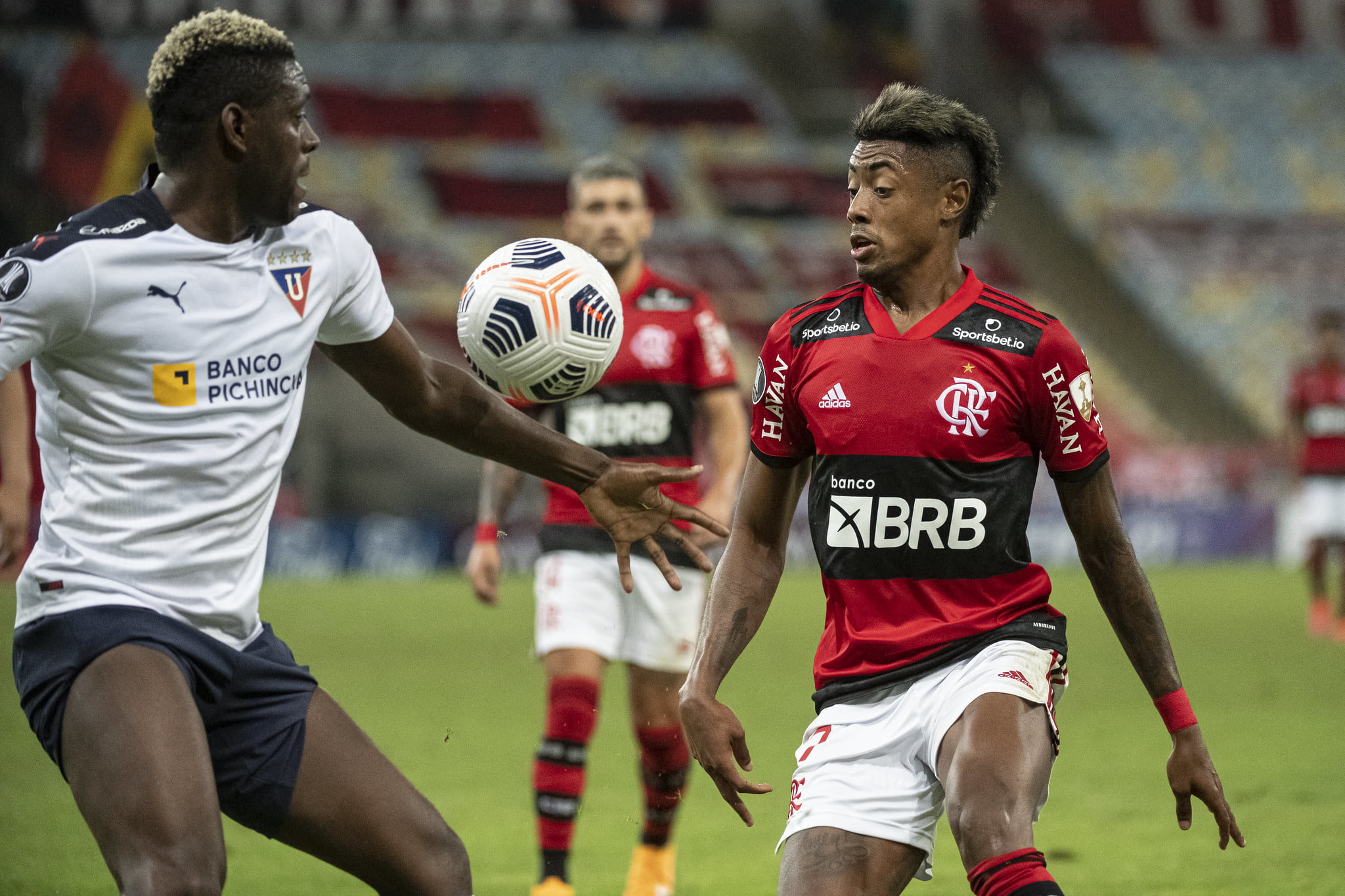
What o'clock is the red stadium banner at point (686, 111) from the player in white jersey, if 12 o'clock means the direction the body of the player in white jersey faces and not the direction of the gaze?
The red stadium banner is roughly at 8 o'clock from the player in white jersey.

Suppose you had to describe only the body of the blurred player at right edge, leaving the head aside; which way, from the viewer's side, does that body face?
toward the camera

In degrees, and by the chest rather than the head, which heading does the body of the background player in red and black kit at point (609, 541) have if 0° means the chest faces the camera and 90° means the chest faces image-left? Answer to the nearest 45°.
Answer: approximately 0°

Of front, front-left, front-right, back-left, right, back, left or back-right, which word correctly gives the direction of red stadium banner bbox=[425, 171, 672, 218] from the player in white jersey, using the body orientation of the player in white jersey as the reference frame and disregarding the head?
back-left

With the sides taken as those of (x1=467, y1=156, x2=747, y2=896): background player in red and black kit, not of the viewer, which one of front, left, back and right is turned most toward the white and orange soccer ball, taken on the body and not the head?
front

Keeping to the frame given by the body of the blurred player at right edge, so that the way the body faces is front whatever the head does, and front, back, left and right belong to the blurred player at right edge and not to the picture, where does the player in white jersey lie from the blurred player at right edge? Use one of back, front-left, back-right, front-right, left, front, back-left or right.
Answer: front

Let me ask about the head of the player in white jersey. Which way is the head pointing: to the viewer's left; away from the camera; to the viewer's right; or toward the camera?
to the viewer's right

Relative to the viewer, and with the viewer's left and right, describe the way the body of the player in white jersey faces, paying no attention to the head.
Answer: facing the viewer and to the right of the viewer

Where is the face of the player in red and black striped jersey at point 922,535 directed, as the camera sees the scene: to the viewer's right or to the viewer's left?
to the viewer's left

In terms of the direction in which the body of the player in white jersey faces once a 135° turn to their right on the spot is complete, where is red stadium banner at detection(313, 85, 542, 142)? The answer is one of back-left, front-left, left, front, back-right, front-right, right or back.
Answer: right

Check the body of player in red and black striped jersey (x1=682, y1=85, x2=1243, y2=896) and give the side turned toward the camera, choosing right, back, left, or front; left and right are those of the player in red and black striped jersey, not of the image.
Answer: front

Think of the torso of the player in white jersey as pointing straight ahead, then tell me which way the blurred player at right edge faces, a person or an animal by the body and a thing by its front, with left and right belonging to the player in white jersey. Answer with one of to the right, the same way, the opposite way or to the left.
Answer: to the right
